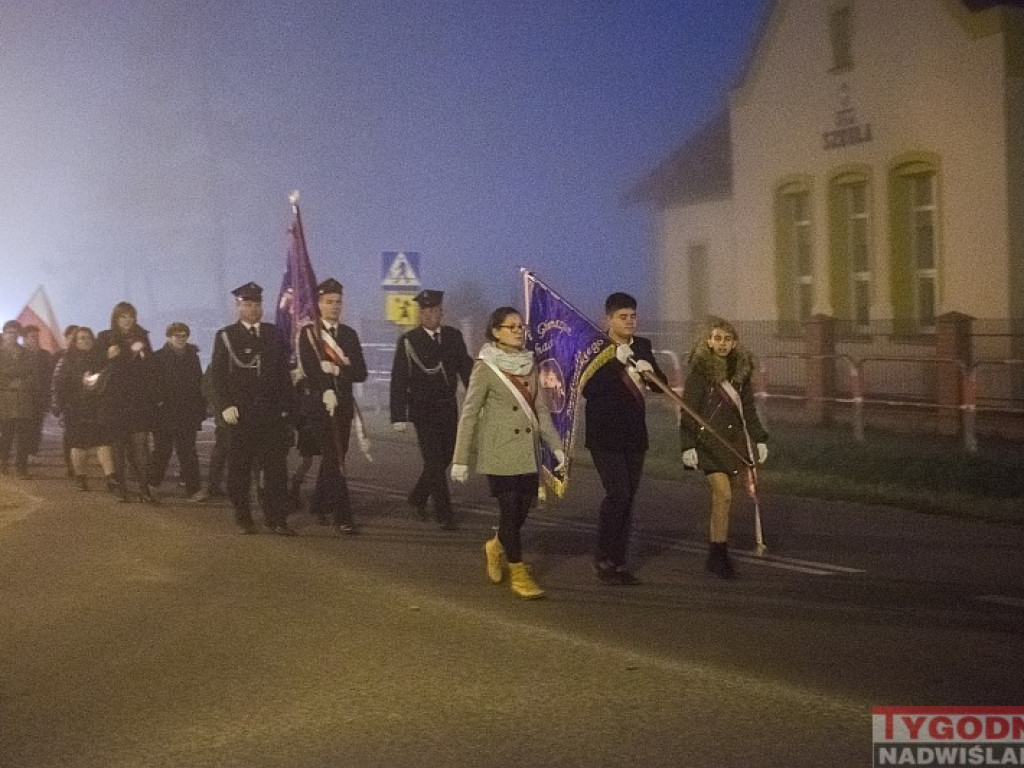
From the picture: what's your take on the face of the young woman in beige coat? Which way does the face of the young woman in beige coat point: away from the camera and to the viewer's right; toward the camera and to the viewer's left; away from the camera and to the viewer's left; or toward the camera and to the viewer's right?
toward the camera and to the viewer's right

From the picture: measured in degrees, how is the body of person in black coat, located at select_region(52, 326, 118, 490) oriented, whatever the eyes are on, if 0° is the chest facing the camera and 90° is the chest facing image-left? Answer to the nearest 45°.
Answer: approximately 315°

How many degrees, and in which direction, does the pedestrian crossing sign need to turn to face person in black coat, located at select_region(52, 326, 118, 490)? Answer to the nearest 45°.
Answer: approximately 45° to its right

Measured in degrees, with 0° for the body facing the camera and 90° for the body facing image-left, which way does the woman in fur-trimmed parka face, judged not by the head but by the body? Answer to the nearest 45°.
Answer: approximately 0°

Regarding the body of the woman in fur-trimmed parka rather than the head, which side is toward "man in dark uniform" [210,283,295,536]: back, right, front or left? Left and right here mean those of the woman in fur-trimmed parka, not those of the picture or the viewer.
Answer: right

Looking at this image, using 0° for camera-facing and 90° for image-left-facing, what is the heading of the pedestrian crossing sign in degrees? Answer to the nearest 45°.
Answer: approximately 0°

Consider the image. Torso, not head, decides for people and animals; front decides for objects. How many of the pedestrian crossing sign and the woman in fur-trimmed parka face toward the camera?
2

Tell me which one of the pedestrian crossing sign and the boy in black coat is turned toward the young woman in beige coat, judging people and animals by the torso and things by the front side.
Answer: the pedestrian crossing sign

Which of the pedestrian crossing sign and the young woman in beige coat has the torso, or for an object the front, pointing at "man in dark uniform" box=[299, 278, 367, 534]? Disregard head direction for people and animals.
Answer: the pedestrian crossing sign
